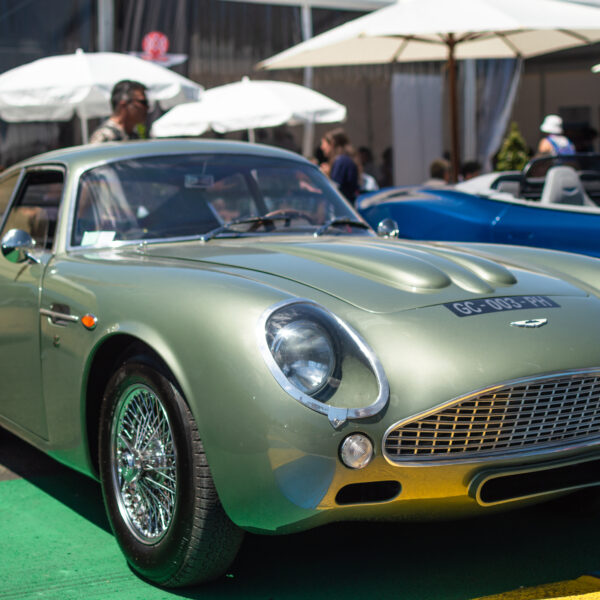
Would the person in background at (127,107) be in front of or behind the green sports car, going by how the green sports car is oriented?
behind

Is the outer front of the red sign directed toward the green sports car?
yes

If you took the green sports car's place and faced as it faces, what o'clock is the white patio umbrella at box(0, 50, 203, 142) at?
The white patio umbrella is roughly at 7 o'clock from the green sports car.

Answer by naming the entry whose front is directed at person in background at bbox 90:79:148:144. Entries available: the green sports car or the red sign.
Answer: the red sign

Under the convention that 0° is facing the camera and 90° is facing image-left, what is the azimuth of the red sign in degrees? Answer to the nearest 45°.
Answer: approximately 0°

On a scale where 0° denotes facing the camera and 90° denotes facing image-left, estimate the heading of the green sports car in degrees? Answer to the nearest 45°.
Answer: approximately 315°

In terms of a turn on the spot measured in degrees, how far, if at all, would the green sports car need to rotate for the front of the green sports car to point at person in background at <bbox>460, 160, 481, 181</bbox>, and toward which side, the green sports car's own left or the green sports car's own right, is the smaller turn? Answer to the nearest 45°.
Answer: approximately 135° to the green sports car's own left
